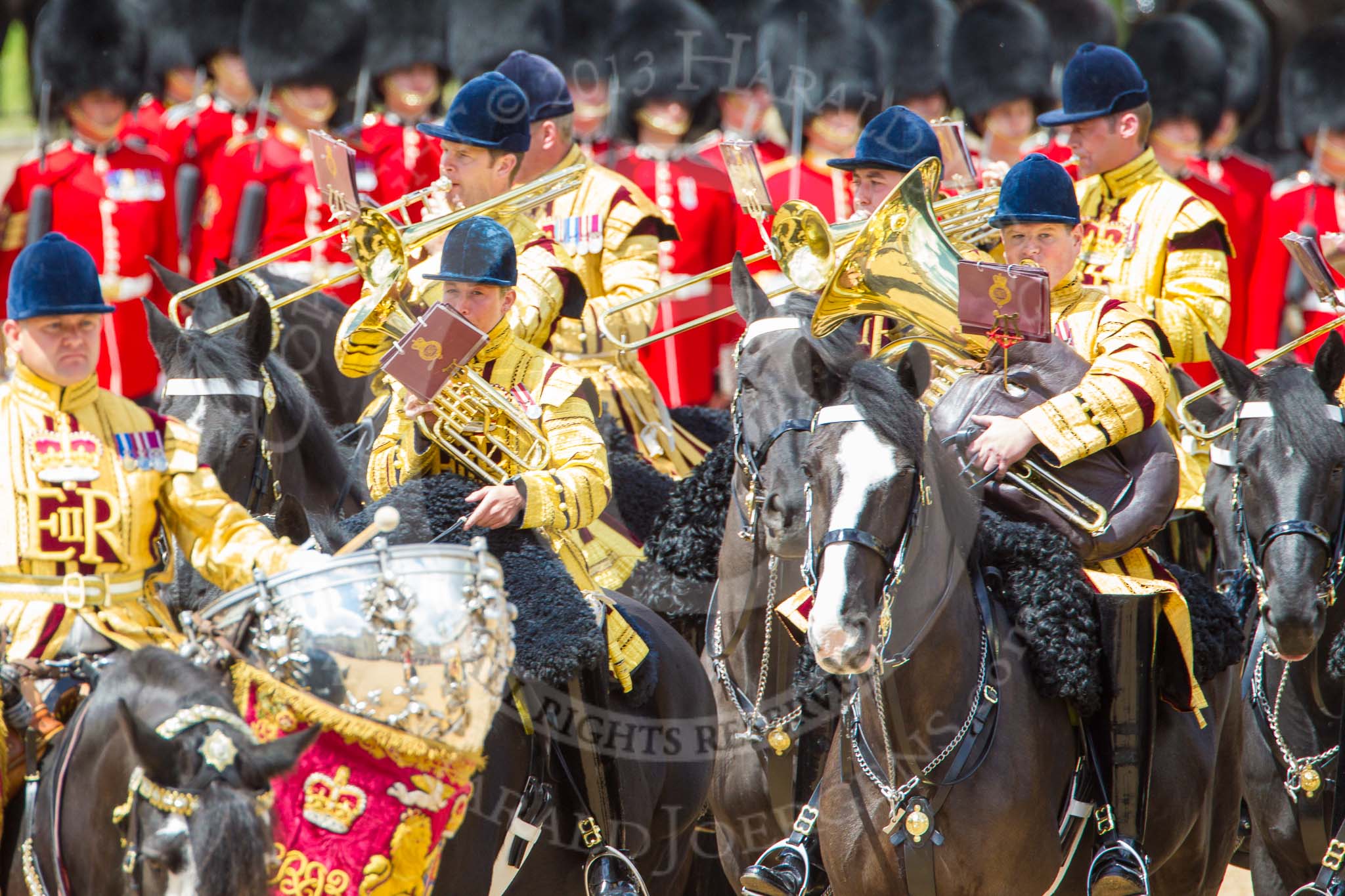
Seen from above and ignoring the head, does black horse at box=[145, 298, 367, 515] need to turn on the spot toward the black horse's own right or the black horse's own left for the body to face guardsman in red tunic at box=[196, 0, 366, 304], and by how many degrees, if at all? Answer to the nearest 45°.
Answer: approximately 135° to the black horse's own right

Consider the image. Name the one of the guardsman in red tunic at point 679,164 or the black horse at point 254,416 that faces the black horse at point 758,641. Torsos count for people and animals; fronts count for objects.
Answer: the guardsman in red tunic

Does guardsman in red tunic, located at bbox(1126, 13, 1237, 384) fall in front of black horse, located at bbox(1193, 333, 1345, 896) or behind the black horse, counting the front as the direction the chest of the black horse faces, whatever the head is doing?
behind

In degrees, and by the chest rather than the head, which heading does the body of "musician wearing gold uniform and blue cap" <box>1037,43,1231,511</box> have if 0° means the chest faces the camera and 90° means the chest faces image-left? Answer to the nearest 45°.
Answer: approximately 45°

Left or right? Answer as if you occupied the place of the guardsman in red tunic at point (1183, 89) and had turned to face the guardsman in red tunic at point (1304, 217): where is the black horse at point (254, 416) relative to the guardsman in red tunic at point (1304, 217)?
right

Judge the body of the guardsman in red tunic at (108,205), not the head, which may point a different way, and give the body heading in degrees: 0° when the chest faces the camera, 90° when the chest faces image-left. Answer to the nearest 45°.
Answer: approximately 0°

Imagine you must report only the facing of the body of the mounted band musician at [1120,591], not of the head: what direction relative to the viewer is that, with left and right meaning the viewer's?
facing the viewer and to the left of the viewer

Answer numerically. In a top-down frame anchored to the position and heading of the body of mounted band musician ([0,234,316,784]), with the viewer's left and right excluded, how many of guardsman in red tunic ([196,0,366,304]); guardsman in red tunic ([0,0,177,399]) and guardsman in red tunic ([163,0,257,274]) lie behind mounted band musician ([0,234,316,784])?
3

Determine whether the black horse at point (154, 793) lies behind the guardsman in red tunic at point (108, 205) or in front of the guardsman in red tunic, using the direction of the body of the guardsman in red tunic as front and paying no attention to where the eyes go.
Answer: in front

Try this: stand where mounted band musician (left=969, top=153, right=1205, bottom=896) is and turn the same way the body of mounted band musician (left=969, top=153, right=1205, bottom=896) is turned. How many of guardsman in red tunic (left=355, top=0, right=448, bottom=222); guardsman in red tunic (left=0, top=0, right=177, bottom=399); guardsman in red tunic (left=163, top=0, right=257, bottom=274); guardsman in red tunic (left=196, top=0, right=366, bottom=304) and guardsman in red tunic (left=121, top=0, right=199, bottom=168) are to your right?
5

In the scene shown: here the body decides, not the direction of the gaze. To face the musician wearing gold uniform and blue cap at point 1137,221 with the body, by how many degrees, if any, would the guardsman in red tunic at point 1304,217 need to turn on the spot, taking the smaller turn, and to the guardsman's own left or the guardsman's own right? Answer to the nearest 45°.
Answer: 0° — they already face them
